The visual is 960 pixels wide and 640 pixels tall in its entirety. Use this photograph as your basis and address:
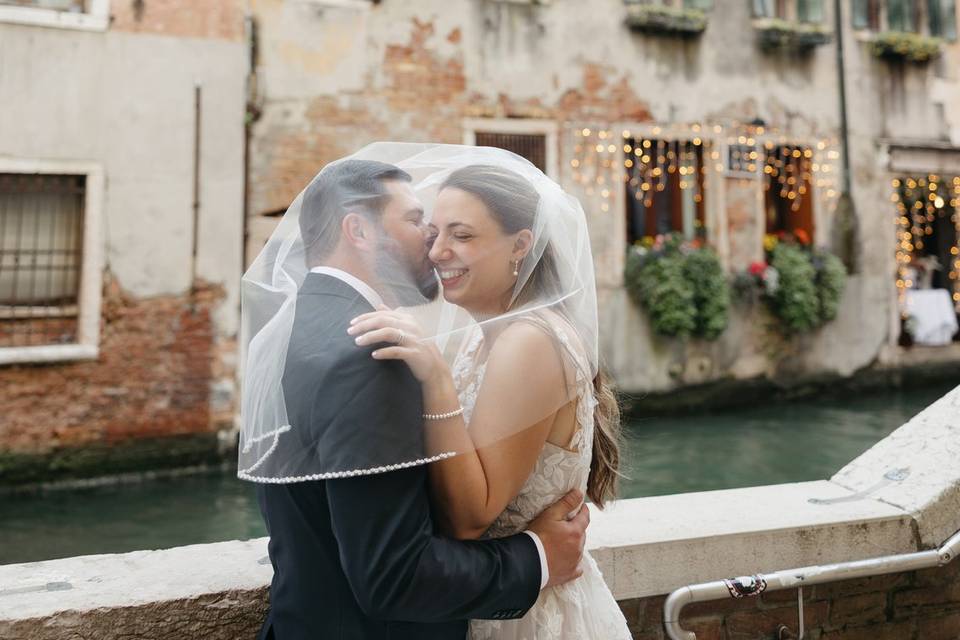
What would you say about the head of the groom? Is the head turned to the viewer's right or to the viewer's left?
to the viewer's right

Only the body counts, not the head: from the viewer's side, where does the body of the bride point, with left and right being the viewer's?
facing to the left of the viewer

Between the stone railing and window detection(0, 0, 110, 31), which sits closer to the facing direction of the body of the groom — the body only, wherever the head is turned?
the stone railing

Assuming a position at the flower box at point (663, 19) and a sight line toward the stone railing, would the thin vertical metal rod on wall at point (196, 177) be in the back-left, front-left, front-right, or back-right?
front-right

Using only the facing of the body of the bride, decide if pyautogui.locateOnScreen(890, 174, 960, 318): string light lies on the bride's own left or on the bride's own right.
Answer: on the bride's own right

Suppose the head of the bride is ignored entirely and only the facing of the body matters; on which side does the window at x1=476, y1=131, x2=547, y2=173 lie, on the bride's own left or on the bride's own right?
on the bride's own right

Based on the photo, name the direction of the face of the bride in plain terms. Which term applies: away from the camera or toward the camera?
toward the camera

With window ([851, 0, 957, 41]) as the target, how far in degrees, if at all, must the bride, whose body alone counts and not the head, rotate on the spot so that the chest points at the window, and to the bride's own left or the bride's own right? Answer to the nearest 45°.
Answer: approximately 135° to the bride's own right

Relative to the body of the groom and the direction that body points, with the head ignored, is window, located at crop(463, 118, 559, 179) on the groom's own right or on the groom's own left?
on the groom's own left

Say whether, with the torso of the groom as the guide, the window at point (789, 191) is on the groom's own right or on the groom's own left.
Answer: on the groom's own left

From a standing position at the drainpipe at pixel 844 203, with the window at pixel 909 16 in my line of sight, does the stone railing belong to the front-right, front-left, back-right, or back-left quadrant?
back-right

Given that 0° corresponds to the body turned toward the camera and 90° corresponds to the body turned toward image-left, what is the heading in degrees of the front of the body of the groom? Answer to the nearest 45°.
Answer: approximately 270°

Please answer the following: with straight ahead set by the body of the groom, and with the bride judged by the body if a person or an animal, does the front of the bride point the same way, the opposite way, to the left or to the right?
the opposite way

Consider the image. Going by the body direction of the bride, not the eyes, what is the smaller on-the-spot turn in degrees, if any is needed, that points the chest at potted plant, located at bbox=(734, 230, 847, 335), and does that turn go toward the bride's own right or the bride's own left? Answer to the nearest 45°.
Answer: approximately 135° to the bride's own right
